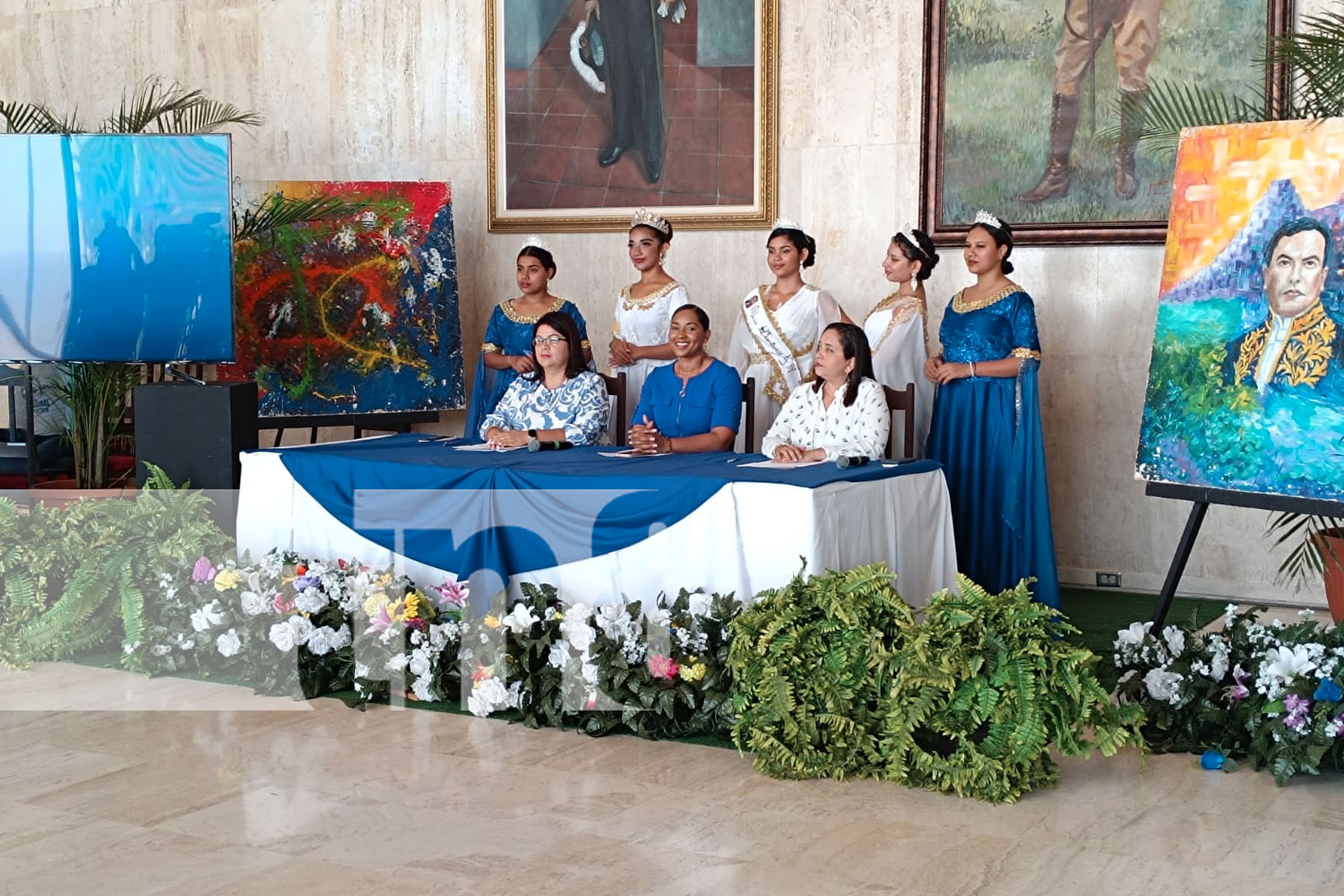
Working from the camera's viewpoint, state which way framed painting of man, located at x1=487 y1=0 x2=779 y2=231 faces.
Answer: facing the viewer

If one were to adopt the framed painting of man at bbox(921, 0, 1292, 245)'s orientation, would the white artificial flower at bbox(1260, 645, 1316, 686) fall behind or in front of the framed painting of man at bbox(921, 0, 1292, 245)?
in front

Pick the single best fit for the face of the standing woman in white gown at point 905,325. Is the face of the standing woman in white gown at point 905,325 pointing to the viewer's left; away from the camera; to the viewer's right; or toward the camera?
to the viewer's left

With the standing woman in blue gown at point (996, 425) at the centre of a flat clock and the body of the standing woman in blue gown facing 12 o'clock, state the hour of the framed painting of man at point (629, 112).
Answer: The framed painting of man is roughly at 3 o'clock from the standing woman in blue gown.

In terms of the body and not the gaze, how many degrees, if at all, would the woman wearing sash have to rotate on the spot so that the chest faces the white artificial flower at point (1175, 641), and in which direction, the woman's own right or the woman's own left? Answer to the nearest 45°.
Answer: approximately 90° to the woman's own left

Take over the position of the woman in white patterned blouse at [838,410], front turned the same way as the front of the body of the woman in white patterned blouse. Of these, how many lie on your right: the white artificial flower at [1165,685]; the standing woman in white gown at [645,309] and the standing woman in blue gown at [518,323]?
2

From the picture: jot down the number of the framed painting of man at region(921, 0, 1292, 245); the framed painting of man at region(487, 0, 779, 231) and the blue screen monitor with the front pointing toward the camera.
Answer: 3

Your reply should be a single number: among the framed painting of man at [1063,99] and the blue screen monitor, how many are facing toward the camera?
2

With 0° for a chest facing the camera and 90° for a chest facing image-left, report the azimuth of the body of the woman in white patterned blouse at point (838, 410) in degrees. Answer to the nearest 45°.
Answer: approximately 45°

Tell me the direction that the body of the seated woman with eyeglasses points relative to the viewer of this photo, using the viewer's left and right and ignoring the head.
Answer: facing the viewer and to the left of the viewer

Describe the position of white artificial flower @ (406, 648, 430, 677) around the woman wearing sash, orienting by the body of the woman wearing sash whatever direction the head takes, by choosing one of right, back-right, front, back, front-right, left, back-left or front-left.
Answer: front

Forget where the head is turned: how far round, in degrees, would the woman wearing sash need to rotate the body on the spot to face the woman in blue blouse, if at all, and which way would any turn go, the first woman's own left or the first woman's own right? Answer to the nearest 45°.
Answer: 0° — they already face them

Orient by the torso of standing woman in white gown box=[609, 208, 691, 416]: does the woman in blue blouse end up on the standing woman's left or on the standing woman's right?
on the standing woman's left

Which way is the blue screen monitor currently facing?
toward the camera

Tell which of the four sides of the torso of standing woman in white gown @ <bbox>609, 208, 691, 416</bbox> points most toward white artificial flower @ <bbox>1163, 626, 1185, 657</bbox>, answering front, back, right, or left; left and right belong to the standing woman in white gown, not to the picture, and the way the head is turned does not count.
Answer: left

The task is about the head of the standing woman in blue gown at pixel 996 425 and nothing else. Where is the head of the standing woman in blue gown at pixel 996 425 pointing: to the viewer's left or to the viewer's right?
to the viewer's left

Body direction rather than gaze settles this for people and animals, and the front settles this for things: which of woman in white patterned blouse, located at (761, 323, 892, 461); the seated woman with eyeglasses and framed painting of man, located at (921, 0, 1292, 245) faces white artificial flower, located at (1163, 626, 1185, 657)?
the framed painting of man
